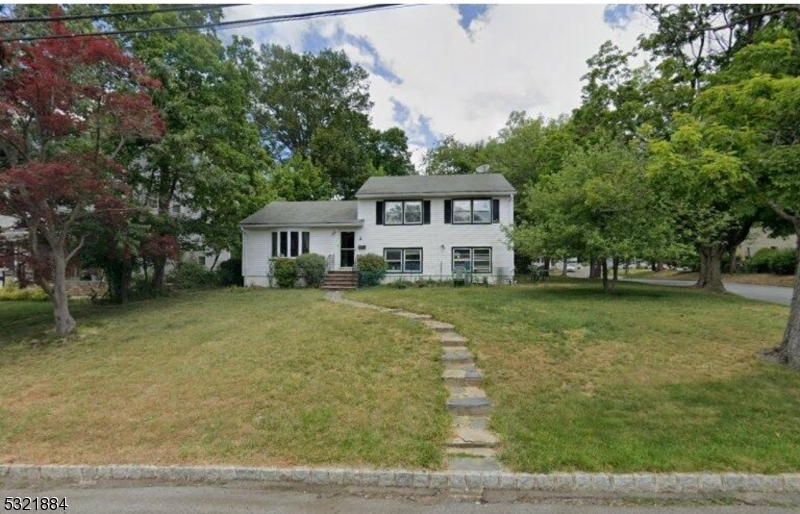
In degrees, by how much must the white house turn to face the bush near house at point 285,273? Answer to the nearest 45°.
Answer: approximately 90° to its right

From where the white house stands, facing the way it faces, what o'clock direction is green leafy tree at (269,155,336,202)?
The green leafy tree is roughly at 5 o'clock from the white house.

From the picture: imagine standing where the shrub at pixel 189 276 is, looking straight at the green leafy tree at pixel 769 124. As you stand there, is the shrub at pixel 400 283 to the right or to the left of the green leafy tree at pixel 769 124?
left

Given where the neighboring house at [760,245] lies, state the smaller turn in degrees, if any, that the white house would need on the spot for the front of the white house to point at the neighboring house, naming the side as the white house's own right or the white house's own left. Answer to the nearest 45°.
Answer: approximately 135° to the white house's own left

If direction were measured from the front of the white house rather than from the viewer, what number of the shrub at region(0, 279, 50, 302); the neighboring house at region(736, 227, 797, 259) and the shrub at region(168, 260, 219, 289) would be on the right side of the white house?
2

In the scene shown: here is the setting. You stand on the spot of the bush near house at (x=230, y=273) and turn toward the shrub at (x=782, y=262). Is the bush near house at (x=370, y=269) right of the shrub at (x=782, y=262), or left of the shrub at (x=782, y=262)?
right

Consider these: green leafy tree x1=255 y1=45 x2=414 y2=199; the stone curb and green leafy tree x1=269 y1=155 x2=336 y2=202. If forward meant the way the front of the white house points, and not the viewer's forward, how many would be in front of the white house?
1

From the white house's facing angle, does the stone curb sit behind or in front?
in front

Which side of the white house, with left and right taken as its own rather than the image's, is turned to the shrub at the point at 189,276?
right

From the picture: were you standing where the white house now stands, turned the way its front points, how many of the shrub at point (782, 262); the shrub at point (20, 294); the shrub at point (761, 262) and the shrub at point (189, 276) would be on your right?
2

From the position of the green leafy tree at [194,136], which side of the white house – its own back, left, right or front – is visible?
right

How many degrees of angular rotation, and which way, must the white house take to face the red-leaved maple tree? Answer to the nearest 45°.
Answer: approximately 45° to its right

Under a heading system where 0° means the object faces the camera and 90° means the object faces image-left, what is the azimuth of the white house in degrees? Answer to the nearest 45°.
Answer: approximately 0°

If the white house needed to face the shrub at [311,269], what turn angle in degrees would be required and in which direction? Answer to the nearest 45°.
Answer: approximately 90° to its right
